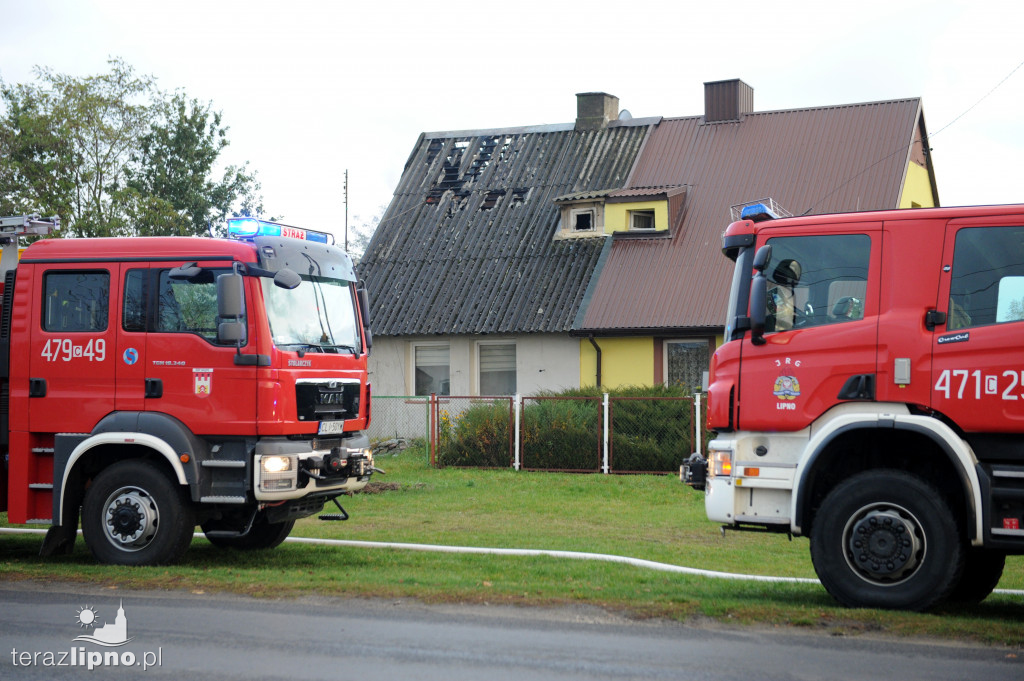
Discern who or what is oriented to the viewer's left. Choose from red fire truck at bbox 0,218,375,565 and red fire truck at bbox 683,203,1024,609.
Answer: red fire truck at bbox 683,203,1024,609

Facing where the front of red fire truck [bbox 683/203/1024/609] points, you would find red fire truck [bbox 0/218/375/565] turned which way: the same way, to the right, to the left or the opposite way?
the opposite way

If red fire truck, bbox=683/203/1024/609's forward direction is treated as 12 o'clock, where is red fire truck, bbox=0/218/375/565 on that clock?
red fire truck, bbox=0/218/375/565 is roughly at 12 o'clock from red fire truck, bbox=683/203/1024/609.

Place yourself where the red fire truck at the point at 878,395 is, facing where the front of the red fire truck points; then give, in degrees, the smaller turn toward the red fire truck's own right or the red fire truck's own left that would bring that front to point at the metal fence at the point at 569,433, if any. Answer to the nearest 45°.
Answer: approximately 45° to the red fire truck's own right

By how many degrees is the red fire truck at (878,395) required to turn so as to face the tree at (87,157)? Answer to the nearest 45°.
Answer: approximately 45° to its right

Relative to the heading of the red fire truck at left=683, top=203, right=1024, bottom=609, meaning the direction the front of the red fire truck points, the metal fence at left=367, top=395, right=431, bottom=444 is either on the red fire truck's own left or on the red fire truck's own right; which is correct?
on the red fire truck's own right

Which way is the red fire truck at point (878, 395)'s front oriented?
to the viewer's left

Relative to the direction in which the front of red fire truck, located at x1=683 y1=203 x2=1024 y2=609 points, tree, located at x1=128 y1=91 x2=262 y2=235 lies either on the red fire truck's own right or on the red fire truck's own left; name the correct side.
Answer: on the red fire truck's own right

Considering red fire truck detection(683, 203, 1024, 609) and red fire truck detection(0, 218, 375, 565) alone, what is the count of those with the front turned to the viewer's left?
1

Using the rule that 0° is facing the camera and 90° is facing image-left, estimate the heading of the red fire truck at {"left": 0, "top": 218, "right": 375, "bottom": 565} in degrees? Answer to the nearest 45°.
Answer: approximately 315°
